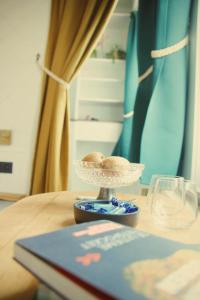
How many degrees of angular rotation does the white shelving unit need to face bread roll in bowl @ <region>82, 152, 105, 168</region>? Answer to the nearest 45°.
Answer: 0° — it already faces it

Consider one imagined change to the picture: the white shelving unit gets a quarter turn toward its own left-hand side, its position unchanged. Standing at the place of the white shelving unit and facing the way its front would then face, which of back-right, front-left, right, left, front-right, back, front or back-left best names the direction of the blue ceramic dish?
right

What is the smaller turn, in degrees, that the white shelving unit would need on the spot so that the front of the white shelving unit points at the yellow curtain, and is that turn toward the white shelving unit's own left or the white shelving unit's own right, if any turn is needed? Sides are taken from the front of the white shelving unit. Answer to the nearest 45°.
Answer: approximately 45° to the white shelving unit's own right

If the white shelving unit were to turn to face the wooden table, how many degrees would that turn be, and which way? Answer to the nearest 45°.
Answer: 0° — it already faces it

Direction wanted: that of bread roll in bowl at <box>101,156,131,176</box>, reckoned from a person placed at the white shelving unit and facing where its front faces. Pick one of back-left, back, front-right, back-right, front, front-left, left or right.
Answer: front

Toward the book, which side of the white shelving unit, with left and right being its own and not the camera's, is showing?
front

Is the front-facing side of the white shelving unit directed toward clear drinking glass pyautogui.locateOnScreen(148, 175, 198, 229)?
yes

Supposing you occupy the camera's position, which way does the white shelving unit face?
facing the viewer

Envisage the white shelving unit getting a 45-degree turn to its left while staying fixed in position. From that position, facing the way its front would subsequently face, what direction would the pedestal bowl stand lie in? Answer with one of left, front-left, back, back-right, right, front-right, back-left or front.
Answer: front-right

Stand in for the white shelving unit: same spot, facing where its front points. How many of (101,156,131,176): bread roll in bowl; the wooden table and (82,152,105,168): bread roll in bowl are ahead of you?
3

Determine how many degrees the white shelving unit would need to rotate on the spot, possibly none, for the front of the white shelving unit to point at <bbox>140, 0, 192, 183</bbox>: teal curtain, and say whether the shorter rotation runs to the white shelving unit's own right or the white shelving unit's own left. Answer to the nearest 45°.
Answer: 0° — it already faces it
